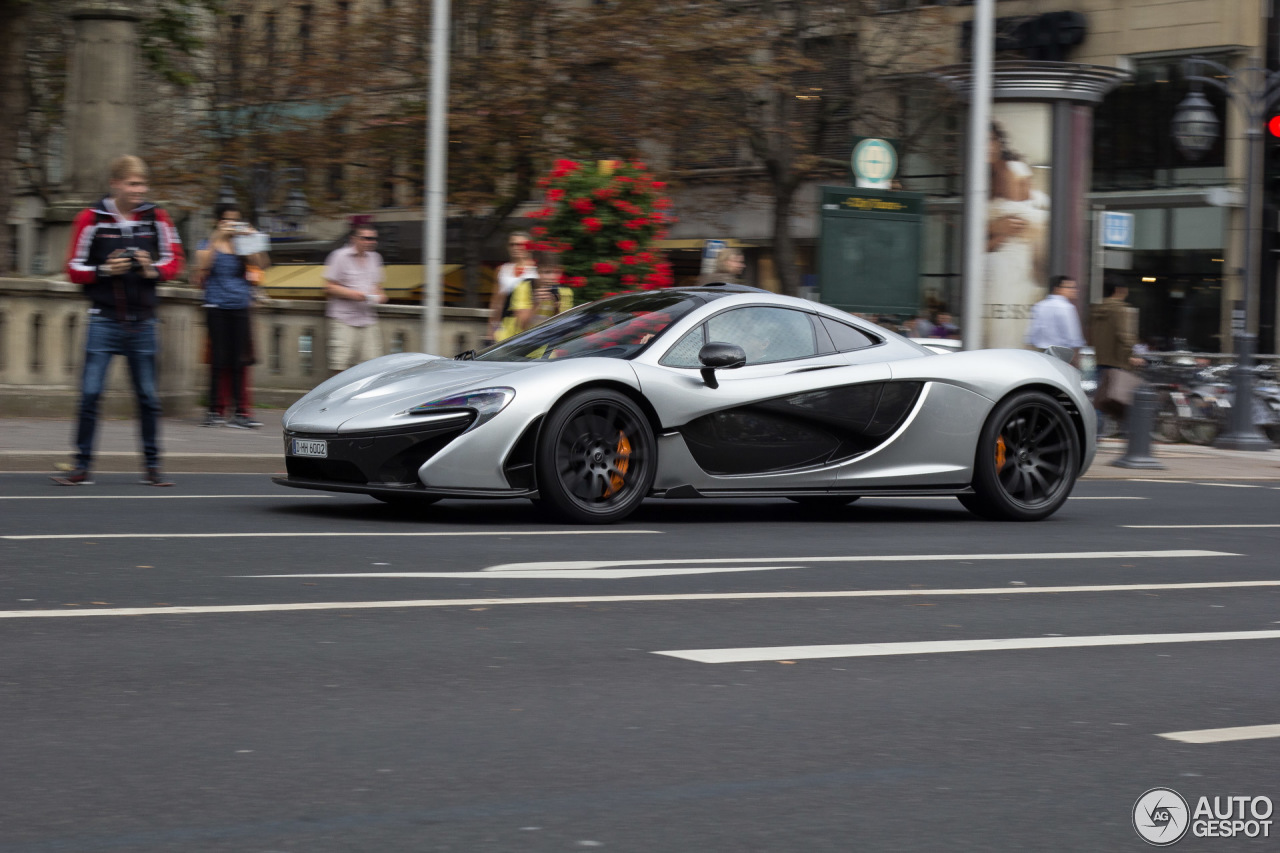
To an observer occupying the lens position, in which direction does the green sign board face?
facing the viewer

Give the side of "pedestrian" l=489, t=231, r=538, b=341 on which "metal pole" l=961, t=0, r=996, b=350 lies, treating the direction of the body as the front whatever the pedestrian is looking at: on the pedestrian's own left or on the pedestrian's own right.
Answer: on the pedestrian's own left

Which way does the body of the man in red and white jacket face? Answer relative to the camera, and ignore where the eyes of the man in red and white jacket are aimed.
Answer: toward the camera

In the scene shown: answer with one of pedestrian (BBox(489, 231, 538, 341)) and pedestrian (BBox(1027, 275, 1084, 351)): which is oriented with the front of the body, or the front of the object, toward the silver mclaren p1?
pedestrian (BBox(489, 231, 538, 341))

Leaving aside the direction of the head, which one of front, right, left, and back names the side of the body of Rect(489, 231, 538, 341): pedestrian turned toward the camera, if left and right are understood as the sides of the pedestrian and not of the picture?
front

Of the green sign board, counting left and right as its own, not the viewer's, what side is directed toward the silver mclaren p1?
front

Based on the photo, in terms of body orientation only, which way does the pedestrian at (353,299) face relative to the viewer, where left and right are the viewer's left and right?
facing the viewer and to the right of the viewer

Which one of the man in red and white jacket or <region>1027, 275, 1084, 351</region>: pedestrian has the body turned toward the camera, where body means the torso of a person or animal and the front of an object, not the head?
the man in red and white jacket

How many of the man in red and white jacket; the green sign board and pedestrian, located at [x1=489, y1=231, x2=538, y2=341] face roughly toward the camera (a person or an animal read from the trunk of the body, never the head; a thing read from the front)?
3

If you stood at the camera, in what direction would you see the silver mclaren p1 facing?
facing the viewer and to the left of the viewer

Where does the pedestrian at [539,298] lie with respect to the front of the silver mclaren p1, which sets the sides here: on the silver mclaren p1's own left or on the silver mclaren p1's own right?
on the silver mclaren p1's own right
